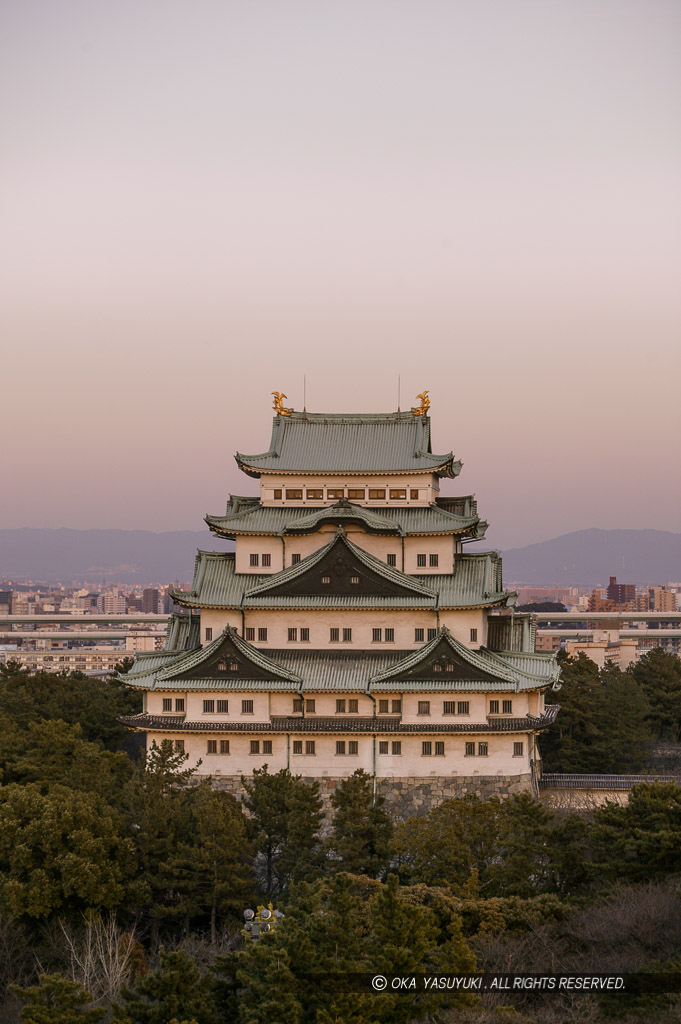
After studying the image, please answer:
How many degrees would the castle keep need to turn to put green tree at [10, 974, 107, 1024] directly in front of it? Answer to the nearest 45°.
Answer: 0° — it already faces it

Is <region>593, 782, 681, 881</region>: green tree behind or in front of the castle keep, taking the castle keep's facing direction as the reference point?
in front

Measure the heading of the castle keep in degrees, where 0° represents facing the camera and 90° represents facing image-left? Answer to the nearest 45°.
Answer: approximately 0°

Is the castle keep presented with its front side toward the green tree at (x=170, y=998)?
yes

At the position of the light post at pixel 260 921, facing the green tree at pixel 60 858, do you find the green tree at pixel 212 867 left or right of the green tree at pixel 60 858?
right

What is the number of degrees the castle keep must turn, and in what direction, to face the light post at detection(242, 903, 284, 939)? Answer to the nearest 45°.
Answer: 0° — it already faces it

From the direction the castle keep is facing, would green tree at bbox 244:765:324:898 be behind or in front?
in front

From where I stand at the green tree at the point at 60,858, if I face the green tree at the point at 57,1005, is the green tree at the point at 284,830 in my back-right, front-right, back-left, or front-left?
back-left

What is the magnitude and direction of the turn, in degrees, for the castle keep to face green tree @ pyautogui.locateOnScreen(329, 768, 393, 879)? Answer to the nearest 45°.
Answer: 0° — it already faces it

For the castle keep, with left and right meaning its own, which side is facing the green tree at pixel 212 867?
front
